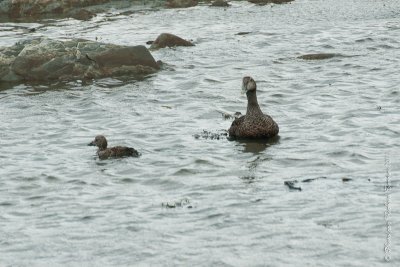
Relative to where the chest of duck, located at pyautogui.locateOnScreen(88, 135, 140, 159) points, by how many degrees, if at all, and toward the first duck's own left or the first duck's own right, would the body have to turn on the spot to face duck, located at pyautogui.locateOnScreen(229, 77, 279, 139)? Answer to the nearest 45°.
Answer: approximately 180°

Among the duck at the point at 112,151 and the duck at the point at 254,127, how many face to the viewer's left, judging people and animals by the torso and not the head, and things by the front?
1

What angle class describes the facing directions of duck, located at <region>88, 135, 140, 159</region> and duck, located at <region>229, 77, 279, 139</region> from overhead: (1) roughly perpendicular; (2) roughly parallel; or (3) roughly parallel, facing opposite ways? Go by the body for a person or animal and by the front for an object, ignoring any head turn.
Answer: roughly perpendicular

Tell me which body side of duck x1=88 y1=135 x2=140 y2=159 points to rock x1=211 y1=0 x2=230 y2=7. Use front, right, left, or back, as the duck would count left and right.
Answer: right

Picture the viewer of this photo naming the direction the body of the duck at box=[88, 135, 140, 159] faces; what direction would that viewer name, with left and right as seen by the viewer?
facing to the left of the viewer

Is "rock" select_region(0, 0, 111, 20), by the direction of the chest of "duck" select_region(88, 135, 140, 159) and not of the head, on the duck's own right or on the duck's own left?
on the duck's own right
